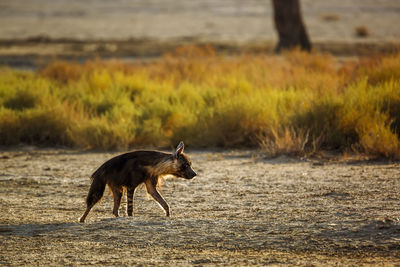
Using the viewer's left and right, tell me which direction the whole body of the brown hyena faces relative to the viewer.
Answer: facing to the right of the viewer
